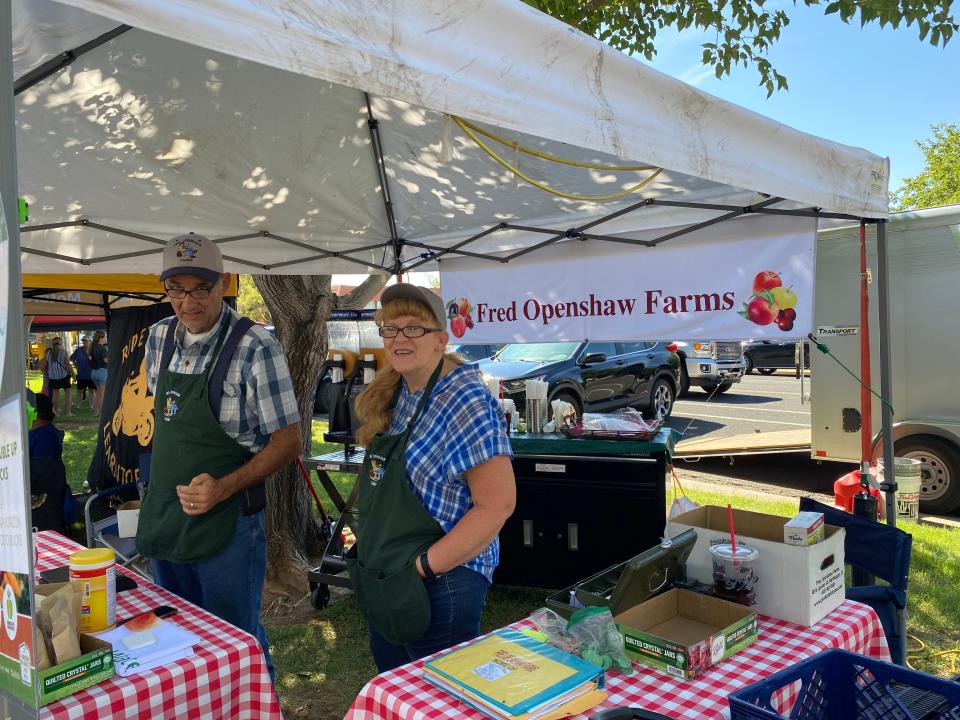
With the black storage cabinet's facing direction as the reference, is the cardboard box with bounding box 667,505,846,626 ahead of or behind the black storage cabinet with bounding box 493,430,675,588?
ahead

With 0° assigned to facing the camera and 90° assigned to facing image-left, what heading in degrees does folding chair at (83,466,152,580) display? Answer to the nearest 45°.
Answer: approximately 315°

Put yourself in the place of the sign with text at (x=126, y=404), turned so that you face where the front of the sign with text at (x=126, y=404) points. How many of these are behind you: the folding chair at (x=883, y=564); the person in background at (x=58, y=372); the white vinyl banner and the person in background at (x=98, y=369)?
2

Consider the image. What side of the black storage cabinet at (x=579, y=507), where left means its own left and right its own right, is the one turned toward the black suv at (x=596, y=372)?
back

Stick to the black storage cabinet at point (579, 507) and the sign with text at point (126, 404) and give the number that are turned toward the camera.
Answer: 2

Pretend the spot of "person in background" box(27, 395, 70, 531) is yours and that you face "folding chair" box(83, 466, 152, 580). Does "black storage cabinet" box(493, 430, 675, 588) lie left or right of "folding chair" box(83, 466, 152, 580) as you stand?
left

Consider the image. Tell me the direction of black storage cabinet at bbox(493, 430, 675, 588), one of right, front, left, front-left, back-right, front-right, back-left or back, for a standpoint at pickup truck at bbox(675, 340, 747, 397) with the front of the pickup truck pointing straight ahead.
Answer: front-right

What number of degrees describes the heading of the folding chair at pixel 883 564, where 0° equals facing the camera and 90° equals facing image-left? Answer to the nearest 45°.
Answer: approximately 45°

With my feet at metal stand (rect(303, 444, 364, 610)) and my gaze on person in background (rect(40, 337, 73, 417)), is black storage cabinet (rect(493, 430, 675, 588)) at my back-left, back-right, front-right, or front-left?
back-right

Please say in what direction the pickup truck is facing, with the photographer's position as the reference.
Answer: facing the viewer and to the right of the viewer
